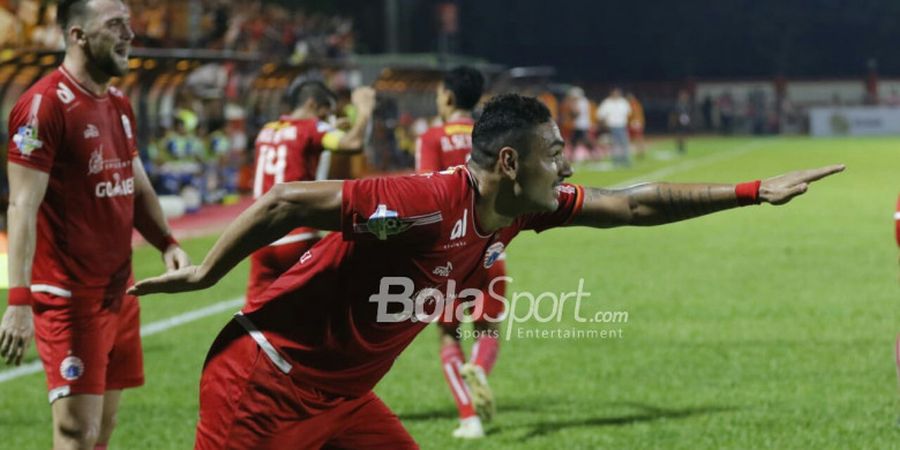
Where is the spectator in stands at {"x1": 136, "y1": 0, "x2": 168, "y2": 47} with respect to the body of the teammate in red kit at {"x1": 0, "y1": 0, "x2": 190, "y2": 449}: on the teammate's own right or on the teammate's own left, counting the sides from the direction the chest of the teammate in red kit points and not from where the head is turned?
on the teammate's own left

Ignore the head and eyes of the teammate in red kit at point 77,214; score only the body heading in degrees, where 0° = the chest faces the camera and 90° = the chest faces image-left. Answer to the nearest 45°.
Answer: approximately 315°

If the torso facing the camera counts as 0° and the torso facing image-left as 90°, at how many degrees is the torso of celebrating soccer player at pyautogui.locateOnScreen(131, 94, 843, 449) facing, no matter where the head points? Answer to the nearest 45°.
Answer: approximately 315°

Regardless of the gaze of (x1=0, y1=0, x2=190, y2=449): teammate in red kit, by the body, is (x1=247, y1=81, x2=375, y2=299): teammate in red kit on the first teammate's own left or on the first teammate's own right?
on the first teammate's own left

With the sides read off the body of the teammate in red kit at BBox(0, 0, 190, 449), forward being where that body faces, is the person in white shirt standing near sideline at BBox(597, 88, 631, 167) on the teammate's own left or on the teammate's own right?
on the teammate's own left

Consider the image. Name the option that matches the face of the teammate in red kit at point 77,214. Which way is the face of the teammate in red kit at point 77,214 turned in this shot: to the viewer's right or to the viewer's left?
to the viewer's right

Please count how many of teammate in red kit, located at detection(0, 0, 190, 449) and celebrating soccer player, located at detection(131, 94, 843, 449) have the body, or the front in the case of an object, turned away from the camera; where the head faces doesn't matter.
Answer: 0

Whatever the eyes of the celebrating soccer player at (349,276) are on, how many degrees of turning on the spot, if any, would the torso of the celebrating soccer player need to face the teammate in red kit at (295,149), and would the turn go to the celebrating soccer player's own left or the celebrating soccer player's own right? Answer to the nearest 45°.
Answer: approximately 135° to the celebrating soccer player's own left

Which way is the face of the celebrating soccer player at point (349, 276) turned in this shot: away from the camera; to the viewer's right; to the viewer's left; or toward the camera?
to the viewer's right

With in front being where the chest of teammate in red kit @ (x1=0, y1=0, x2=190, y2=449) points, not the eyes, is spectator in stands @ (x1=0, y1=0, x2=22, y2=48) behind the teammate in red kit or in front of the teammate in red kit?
behind
